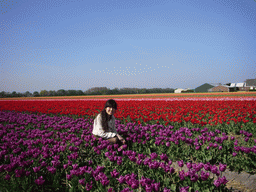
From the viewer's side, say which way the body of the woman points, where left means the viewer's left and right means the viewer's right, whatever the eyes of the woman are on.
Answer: facing the viewer and to the right of the viewer

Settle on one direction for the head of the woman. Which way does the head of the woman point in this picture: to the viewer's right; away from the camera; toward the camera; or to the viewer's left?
toward the camera
